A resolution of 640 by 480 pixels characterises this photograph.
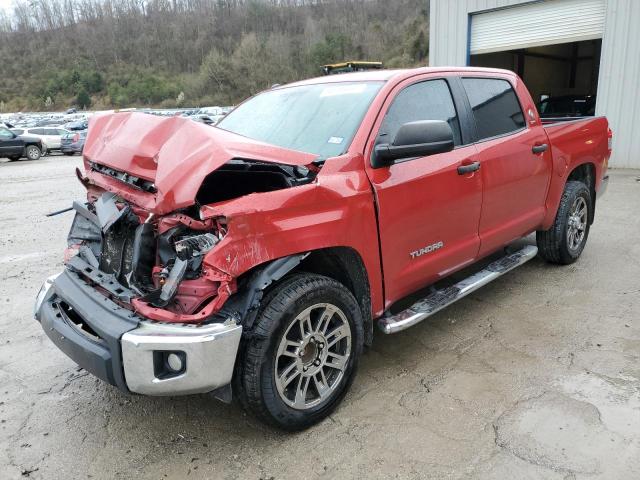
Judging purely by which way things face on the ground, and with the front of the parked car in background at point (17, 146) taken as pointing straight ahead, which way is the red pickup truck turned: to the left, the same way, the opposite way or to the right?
the opposite way

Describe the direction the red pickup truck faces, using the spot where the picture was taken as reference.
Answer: facing the viewer and to the left of the viewer

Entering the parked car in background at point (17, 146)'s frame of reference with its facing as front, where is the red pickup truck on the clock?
The red pickup truck is roughly at 3 o'clock from the parked car in background.

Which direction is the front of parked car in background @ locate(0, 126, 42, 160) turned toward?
to the viewer's right

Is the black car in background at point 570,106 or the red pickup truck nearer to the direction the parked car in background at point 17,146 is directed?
the black car in background

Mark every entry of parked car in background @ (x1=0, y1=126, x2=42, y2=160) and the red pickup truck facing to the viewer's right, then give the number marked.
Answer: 1
